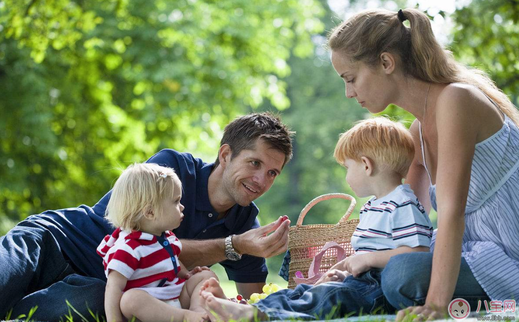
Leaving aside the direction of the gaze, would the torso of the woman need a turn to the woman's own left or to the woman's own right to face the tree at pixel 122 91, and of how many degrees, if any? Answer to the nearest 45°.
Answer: approximately 45° to the woman's own right

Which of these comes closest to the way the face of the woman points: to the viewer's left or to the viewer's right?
to the viewer's left

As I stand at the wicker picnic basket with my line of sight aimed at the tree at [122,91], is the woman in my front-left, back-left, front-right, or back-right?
back-right

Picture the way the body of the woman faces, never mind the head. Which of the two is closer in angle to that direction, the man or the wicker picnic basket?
the man

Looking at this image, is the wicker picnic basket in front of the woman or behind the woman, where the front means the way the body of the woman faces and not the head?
in front

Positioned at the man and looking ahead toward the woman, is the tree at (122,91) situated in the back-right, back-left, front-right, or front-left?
back-left

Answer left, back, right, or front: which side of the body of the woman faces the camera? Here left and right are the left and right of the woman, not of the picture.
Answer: left

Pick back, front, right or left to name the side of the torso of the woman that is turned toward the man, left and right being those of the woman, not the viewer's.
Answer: front

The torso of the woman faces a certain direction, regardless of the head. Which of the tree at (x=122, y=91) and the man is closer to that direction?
the man

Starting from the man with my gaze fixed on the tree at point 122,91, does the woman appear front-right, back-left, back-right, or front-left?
back-right
